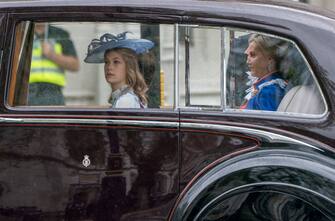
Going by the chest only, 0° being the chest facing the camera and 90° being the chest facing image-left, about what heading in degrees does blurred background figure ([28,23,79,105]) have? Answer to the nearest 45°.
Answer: approximately 0°

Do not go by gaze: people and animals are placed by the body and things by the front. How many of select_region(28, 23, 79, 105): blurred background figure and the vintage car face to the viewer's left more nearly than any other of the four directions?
1

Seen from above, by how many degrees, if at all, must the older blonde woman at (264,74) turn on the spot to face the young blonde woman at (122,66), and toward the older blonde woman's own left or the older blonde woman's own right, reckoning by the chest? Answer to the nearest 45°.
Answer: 0° — they already face them

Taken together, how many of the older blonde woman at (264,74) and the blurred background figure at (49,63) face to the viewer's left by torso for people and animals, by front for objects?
1

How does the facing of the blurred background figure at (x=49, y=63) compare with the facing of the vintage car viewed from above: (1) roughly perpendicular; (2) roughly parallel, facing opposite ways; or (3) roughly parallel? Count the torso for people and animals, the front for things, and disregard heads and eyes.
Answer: roughly perpendicular

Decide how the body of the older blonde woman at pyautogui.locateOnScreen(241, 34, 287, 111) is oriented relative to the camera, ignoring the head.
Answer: to the viewer's left

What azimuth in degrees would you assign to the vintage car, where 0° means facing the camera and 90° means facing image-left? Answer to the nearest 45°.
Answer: approximately 90°

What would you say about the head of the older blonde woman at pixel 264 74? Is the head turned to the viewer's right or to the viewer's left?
to the viewer's left
